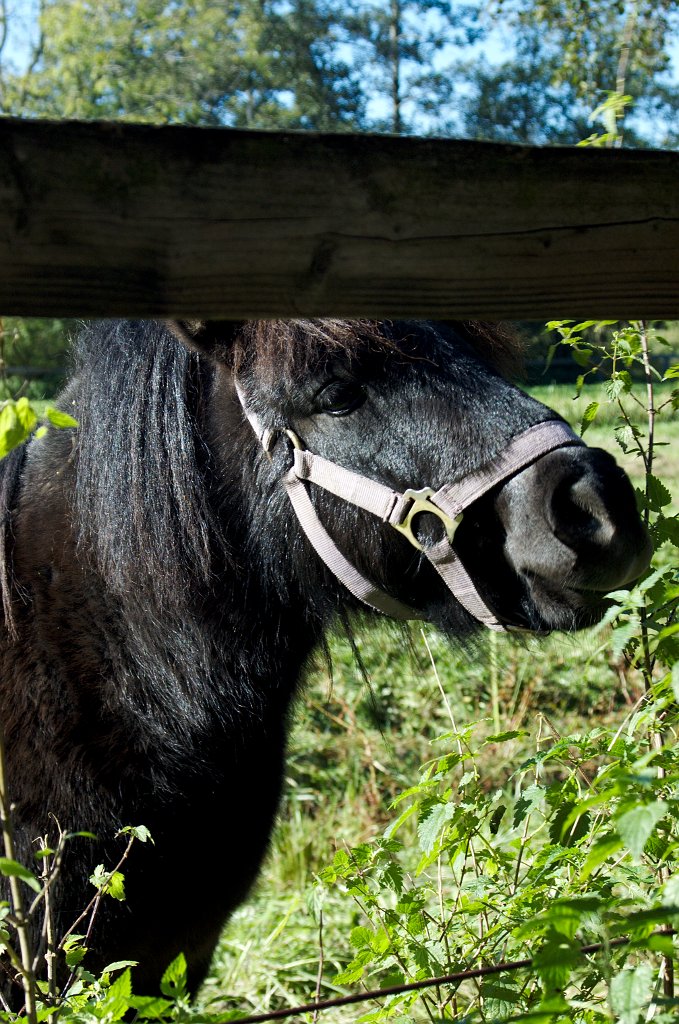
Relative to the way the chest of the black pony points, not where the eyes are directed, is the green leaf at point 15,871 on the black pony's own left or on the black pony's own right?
on the black pony's own right

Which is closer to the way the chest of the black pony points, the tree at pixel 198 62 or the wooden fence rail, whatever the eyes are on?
the wooden fence rail

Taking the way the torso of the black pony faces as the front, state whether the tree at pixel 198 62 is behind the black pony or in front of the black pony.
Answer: behind

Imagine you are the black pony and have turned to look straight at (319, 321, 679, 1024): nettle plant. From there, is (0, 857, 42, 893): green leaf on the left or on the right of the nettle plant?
right

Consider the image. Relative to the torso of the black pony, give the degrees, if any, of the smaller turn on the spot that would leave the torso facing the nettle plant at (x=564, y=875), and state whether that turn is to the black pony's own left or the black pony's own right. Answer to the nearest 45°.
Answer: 0° — it already faces it

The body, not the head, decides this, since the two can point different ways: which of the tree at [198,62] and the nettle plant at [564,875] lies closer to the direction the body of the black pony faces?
the nettle plant

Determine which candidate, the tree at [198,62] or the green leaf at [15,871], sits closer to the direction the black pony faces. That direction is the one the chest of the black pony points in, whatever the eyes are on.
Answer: the green leaf
